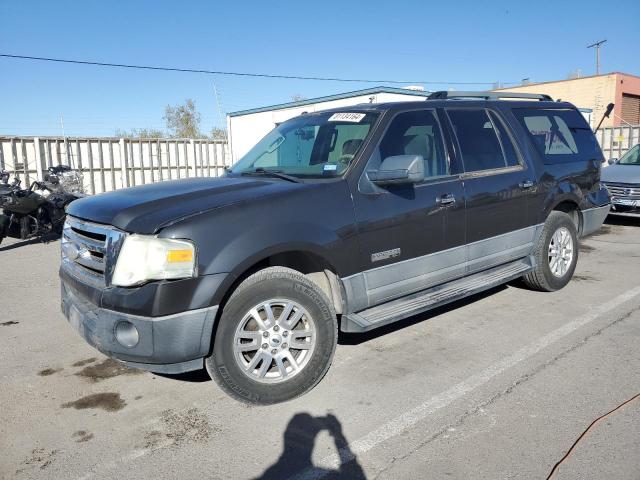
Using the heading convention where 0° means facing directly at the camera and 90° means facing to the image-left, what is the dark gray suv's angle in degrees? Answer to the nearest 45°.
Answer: approximately 45°

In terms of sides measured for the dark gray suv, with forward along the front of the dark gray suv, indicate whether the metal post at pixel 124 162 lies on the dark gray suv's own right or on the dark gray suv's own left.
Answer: on the dark gray suv's own right

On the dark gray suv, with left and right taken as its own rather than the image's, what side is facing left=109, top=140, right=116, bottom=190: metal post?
right

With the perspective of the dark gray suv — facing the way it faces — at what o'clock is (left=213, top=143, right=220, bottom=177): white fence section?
The white fence section is roughly at 4 o'clock from the dark gray suv.

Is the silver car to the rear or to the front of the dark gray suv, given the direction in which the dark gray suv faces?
to the rear

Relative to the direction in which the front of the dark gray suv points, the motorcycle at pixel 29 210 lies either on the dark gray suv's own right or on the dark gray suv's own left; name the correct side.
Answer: on the dark gray suv's own right

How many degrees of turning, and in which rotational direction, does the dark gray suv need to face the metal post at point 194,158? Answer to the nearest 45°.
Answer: approximately 135° to its right

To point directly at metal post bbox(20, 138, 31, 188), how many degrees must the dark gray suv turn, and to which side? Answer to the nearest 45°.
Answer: approximately 90° to its right
